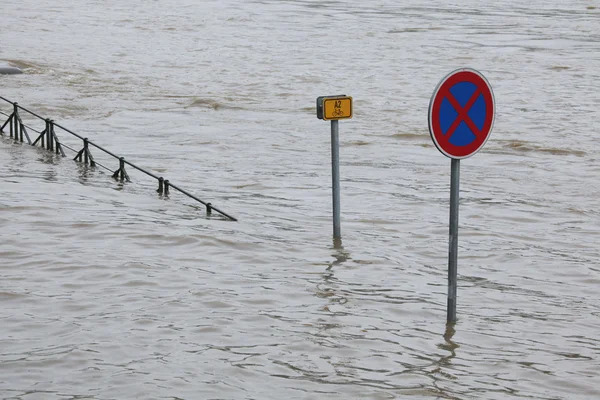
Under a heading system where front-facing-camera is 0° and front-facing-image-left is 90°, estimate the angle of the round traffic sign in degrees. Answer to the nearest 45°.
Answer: approximately 315°

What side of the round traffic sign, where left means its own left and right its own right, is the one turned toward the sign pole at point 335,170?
back
